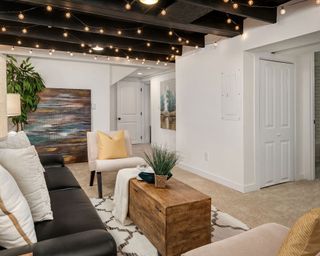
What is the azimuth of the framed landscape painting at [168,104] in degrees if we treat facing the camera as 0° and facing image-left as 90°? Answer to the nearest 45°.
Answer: approximately 45°

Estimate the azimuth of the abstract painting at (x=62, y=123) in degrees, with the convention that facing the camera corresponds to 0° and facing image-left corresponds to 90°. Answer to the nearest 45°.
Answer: approximately 0°

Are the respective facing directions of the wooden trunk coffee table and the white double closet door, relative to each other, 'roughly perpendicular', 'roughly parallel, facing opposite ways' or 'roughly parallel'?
roughly perpendicular

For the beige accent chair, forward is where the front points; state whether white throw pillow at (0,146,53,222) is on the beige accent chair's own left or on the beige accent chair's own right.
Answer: on the beige accent chair's own right

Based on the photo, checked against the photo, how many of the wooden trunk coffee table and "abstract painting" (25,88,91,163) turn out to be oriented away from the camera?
0

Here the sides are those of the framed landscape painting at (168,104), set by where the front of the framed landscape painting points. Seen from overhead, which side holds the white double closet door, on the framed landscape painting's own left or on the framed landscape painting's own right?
on the framed landscape painting's own left

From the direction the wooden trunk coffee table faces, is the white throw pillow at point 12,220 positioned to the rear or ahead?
ahead

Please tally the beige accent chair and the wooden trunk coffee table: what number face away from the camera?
0

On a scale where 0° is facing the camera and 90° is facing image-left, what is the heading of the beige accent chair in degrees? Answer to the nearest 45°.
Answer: approximately 315°

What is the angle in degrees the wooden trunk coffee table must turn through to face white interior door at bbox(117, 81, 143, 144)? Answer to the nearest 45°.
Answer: approximately 135° to its right

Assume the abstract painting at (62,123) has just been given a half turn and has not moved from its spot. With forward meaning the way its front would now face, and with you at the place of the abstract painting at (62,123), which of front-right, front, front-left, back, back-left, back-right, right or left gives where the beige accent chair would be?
back

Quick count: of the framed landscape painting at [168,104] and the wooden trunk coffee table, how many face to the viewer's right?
0

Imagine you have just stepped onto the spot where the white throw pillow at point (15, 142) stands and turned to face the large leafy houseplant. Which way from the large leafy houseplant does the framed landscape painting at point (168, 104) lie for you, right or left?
right
